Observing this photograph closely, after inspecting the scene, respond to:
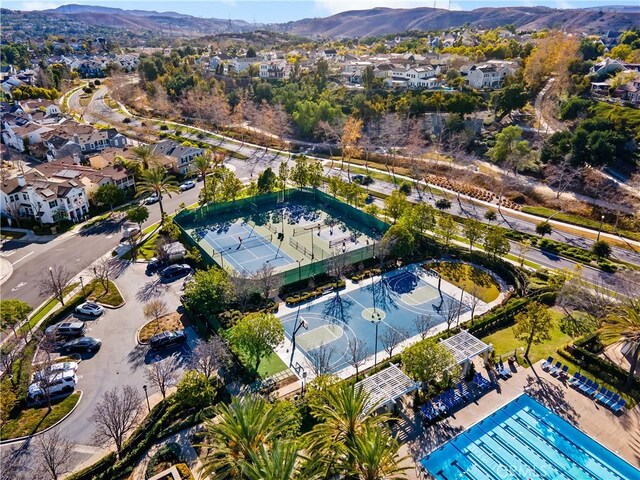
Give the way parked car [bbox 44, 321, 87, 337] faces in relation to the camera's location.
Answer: facing to the left of the viewer

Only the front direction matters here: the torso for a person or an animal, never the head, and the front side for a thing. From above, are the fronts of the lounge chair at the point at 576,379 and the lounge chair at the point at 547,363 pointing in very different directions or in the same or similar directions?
same or similar directions

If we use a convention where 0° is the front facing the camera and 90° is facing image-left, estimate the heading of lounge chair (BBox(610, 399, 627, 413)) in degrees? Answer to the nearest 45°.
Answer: approximately 45°

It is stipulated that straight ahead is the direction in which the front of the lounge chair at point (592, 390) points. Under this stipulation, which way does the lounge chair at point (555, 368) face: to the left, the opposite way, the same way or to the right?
the same way

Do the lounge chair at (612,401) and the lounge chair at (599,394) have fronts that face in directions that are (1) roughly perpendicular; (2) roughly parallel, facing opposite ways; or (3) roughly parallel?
roughly parallel

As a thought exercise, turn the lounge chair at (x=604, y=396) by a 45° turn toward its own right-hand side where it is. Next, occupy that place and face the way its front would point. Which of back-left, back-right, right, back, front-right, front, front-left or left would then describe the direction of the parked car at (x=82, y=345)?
front-left

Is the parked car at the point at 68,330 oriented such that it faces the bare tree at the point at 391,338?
no

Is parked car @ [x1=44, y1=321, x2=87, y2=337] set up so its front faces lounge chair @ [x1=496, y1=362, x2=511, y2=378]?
no

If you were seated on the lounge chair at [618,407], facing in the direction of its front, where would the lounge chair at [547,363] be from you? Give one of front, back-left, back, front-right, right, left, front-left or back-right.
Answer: front-right

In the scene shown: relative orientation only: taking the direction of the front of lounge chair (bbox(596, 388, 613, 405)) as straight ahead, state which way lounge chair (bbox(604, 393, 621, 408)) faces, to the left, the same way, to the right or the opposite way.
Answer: the same way

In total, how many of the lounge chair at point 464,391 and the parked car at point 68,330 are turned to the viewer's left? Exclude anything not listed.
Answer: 1

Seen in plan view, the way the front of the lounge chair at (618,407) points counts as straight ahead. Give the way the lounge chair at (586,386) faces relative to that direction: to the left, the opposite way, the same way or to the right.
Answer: the same way

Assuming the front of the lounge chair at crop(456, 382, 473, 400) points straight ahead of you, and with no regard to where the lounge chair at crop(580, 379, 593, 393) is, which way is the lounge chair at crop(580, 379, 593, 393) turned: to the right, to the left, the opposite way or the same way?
to the right

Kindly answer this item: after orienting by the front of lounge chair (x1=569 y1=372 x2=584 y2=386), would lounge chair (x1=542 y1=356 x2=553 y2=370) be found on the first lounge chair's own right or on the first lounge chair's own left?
on the first lounge chair's own right

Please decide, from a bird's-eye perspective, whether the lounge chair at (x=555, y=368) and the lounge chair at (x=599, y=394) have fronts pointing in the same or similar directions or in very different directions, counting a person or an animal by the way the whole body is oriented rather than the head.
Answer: same or similar directions

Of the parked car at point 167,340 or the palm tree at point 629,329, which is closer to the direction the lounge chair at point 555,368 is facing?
the parked car

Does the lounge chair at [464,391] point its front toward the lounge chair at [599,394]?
no

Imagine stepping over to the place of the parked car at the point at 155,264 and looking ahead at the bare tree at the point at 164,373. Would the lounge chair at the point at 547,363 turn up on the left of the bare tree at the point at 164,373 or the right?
left

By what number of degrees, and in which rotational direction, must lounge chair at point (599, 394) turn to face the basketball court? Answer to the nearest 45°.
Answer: approximately 45° to its right

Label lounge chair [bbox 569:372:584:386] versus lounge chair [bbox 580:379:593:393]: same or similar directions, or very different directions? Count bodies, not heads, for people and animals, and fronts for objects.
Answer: same or similar directions

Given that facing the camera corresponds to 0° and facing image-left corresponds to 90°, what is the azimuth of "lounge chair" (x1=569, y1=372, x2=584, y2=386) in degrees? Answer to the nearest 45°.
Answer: approximately 45°
